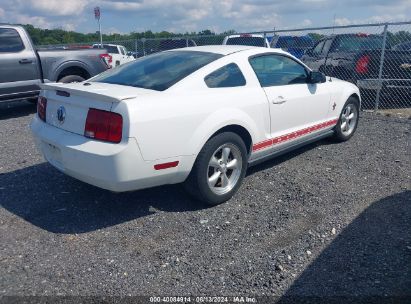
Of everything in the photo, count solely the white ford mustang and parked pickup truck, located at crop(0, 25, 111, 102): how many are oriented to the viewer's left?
1

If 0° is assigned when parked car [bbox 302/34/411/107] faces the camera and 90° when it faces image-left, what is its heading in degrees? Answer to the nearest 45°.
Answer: approximately 135°

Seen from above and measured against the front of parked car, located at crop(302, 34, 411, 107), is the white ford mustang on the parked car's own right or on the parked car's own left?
on the parked car's own left

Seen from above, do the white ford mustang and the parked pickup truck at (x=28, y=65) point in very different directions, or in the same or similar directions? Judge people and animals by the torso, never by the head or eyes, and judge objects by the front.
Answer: very different directions

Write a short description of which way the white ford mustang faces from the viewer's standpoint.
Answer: facing away from the viewer and to the right of the viewer

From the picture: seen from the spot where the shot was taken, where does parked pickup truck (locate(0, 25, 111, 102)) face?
facing to the left of the viewer

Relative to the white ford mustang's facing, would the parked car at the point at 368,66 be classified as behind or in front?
in front

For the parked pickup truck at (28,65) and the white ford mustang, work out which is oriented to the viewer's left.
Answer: the parked pickup truck

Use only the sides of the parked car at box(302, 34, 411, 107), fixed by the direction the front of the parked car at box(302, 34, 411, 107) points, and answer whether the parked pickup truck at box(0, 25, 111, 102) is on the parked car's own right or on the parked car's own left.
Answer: on the parked car's own left

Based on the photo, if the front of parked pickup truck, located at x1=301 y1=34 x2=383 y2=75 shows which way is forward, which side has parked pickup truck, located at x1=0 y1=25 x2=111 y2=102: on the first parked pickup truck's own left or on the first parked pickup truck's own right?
on the first parked pickup truck's own left

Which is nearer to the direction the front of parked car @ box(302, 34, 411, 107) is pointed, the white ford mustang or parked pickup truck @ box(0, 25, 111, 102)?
the parked pickup truck
